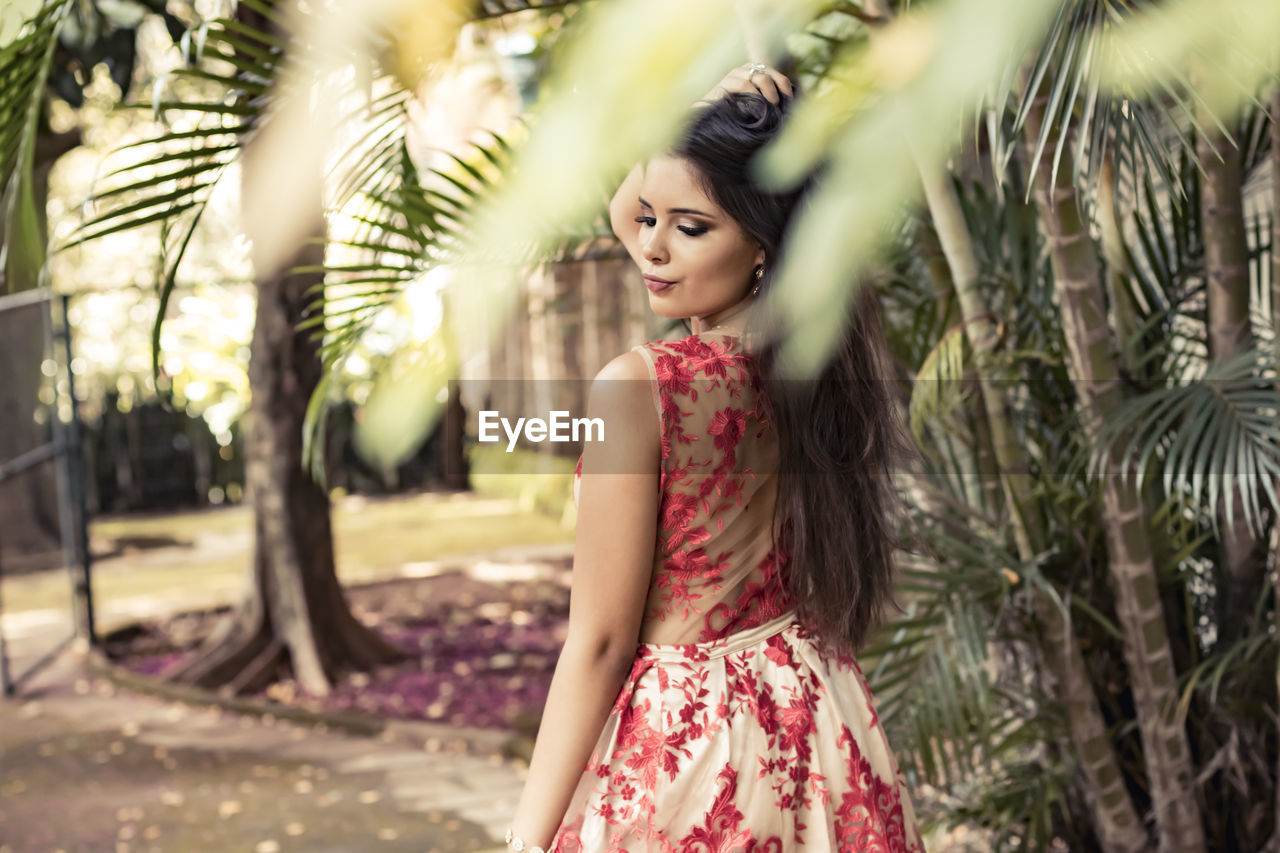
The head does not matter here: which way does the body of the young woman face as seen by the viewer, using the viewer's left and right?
facing away from the viewer and to the left of the viewer

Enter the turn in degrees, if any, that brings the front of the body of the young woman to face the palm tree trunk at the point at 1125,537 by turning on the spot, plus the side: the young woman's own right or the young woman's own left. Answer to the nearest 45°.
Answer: approximately 90° to the young woman's own right

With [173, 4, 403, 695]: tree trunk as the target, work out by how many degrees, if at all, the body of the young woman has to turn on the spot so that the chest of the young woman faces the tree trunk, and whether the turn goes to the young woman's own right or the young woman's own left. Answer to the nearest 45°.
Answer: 0° — they already face it

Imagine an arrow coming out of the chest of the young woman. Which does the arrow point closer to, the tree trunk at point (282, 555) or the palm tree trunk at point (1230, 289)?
the tree trunk

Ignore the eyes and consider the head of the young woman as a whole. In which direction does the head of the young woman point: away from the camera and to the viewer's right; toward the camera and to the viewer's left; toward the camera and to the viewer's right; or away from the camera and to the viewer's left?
toward the camera and to the viewer's left

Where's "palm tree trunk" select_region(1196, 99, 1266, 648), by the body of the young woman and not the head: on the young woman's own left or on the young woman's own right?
on the young woman's own right

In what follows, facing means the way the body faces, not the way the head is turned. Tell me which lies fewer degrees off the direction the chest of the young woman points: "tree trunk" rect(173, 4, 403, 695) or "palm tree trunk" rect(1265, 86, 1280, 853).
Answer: the tree trunk

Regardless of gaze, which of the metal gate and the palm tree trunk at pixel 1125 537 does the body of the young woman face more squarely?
the metal gate

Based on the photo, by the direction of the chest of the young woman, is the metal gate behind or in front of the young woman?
in front

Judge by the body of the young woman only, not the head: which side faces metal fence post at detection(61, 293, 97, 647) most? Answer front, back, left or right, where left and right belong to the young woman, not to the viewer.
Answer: front

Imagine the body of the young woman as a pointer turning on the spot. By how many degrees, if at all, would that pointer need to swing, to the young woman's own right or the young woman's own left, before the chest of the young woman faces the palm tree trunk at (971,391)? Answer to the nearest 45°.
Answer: approximately 90° to the young woman's own right

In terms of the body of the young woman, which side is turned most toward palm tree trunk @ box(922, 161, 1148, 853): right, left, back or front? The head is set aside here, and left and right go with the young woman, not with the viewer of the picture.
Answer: right
